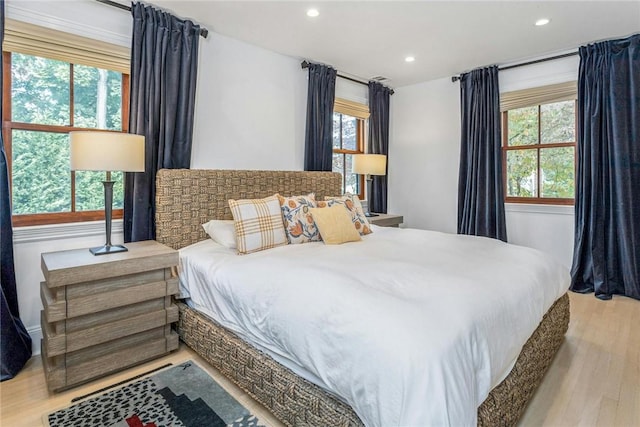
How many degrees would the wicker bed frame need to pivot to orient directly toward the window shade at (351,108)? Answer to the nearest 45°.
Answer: approximately 135° to its left

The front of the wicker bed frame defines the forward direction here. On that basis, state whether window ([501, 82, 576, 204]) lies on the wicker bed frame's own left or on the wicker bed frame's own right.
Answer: on the wicker bed frame's own left

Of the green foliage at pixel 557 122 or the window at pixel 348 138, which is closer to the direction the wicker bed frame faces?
the green foliage

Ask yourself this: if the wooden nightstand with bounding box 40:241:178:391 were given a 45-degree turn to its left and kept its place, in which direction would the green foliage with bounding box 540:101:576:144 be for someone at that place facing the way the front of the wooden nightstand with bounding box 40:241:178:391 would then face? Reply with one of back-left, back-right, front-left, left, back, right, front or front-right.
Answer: front

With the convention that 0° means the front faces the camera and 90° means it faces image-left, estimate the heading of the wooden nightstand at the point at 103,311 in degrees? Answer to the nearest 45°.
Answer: approximately 315°

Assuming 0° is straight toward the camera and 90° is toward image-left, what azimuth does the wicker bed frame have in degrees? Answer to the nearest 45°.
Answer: approximately 315°

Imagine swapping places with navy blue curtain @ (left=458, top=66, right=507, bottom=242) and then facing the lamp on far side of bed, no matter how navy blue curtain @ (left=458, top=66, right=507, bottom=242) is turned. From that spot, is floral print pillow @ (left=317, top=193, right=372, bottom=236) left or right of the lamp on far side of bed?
left

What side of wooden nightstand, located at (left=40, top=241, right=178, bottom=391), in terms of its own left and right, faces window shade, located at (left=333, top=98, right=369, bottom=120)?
left

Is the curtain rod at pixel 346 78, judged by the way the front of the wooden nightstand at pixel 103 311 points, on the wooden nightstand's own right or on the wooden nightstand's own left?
on the wooden nightstand's own left

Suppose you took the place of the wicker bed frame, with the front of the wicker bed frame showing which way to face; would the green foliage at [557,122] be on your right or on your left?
on your left

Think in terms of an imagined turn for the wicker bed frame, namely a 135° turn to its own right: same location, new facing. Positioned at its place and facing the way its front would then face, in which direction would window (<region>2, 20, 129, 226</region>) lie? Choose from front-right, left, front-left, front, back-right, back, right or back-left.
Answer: front

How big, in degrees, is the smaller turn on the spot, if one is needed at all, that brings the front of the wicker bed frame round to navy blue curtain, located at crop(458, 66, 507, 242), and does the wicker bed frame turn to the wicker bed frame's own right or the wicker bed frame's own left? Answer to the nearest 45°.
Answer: approximately 90° to the wicker bed frame's own left

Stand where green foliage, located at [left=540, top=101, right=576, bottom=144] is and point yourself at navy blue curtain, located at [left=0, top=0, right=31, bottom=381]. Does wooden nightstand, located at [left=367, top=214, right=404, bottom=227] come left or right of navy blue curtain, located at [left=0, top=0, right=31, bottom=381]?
right

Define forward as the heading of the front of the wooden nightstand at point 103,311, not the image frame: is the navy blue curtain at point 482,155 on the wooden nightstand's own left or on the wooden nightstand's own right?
on the wooden nightstand's own left
